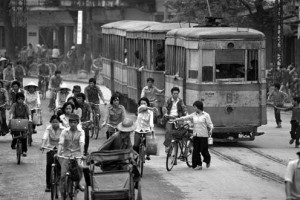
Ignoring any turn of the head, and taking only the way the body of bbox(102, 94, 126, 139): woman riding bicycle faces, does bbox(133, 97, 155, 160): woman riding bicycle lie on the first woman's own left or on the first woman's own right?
on the first woman's own left

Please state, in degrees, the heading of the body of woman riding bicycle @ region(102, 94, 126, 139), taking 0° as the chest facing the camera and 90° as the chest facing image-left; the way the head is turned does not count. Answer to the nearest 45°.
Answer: approximately 45°
